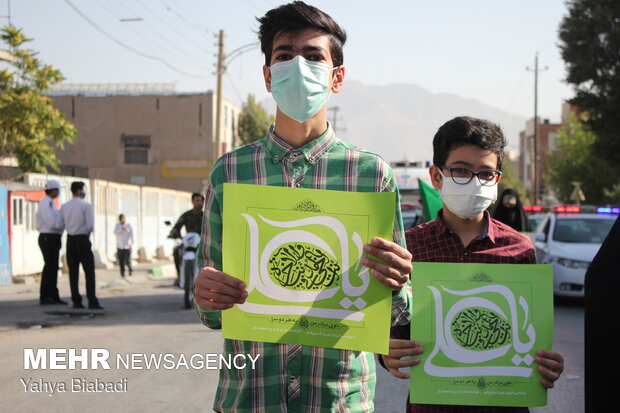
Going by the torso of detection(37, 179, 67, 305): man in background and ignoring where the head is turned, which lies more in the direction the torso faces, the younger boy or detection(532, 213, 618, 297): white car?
the white car

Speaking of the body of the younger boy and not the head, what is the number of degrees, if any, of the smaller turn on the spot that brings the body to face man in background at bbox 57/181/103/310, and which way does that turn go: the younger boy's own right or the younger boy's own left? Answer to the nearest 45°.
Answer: approximately 135° to the younger boy's own right

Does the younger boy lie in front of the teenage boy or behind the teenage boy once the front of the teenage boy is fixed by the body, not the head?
behind

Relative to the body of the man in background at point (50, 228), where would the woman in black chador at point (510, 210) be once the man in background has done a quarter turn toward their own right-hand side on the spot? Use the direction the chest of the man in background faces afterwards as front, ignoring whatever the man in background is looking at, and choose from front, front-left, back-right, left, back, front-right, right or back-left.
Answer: front-left

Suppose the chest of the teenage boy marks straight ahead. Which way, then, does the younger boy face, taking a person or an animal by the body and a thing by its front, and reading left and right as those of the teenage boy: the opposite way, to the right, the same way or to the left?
the same way

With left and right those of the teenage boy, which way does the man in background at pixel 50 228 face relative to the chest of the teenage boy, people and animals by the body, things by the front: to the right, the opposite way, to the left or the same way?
to the left

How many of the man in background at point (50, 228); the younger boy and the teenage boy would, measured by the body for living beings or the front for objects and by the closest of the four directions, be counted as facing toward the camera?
2

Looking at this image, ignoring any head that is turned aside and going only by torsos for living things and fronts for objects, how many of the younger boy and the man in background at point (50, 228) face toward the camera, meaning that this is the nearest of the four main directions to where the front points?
1

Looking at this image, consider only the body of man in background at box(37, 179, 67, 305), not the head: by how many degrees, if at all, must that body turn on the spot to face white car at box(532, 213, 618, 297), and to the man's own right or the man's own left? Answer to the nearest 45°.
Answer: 0° — they already face it

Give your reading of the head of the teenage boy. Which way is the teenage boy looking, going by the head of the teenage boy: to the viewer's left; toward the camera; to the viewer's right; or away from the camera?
toward the camera

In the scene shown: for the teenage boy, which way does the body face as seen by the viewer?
toward the camera

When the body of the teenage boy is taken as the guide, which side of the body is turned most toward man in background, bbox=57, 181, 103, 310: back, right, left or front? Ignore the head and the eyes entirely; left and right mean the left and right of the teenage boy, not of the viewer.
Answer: back

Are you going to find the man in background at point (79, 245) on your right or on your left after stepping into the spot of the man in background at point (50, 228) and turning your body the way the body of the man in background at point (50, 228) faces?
on your right

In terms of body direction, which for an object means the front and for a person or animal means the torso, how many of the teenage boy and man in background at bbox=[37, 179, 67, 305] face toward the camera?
1

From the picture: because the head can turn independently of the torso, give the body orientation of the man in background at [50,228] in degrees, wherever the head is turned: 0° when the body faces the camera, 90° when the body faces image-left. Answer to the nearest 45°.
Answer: approximately 270°

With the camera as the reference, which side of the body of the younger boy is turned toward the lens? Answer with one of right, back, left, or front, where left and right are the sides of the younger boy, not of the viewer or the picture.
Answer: front
